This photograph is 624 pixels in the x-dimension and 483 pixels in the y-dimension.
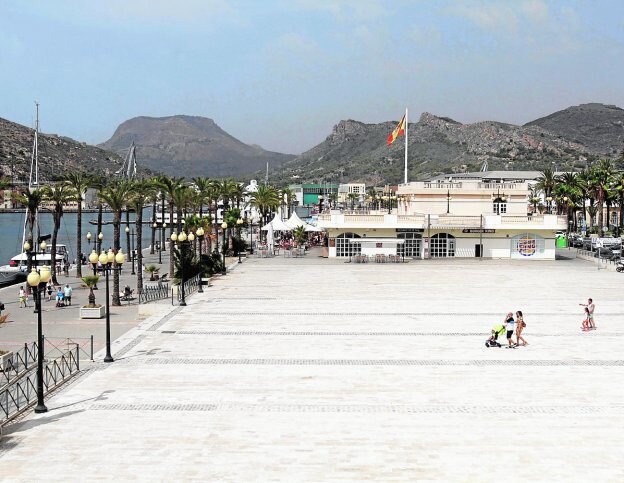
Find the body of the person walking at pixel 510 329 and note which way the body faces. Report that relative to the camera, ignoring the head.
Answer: to the viewer's left

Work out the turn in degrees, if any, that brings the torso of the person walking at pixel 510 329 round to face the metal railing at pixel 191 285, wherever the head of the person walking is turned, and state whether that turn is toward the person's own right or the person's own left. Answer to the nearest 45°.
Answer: approximately 45° to the person's own right

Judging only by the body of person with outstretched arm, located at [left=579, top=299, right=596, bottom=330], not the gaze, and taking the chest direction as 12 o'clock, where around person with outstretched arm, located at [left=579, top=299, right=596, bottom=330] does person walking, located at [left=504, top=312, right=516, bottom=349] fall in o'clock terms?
person walking, located at [left=504, top=312, right=516, bottom=349] is roughly at 10 o'clock from person with outstretched arm, located at [left=579, top=299, right=596, bottom=330].

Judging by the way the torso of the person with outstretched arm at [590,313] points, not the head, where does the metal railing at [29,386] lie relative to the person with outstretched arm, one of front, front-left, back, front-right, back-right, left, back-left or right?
front-left

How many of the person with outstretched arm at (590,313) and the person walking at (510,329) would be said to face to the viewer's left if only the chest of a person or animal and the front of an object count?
2

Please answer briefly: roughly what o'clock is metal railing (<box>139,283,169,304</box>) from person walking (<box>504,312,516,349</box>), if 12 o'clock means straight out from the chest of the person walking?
The metal railing is roughly at 1 o'clock from the person walking.

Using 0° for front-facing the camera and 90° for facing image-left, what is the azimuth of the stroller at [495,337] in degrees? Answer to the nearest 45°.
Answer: approximately 90°

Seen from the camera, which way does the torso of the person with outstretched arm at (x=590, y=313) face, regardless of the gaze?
to the viewer's left

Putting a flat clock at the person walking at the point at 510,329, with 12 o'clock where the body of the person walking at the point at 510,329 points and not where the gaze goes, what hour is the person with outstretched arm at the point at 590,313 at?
the person with outstretched arm at the point at 590,313 is roughly at 4 o'clock from the person walking at the point at 510,329.

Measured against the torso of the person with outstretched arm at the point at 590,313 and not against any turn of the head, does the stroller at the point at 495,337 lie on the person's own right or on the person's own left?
on the person's own left
